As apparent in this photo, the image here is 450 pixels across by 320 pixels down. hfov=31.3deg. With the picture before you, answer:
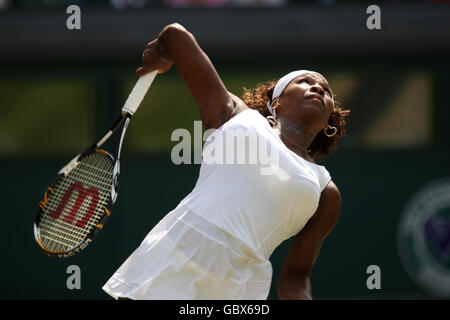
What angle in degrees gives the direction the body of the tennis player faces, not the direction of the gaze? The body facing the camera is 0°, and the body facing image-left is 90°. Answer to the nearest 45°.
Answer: approximately 315°
